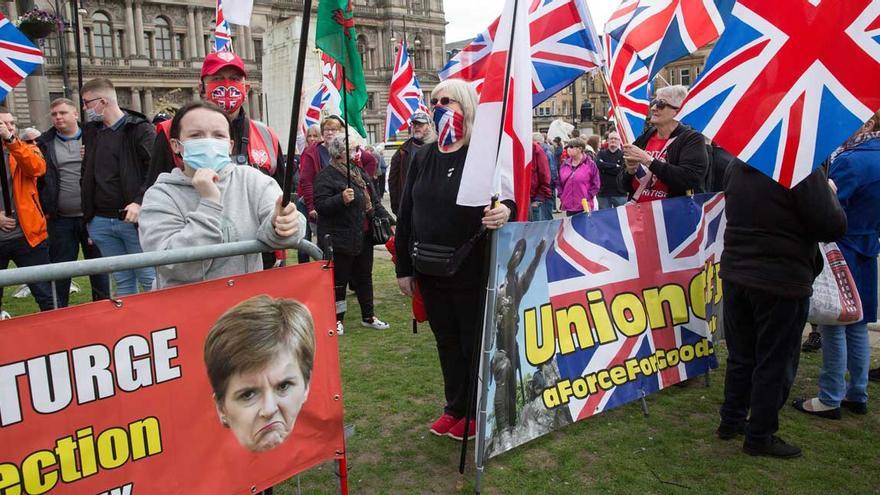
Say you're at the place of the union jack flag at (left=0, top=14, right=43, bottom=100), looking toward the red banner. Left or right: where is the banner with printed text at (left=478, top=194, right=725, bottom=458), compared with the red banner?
left

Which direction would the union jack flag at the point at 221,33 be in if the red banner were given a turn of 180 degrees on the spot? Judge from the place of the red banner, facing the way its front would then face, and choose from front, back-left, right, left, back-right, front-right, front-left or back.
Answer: front

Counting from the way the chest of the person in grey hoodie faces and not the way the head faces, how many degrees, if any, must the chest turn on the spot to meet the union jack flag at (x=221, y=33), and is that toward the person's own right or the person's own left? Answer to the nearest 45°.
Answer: approximately 180°

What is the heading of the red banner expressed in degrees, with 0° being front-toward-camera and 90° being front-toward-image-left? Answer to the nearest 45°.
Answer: approximately 0°

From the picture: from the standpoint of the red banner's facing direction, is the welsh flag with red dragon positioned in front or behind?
behind

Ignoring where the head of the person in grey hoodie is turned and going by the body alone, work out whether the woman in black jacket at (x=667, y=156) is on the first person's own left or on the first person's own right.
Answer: on the first person's own left

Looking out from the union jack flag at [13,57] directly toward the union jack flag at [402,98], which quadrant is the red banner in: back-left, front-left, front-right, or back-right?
back-right

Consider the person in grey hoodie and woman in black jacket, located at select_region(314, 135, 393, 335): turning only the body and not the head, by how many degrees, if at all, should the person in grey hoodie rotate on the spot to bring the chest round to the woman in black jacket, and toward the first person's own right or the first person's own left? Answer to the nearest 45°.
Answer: approximately 180°

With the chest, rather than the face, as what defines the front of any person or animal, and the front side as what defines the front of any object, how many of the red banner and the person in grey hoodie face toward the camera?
2
